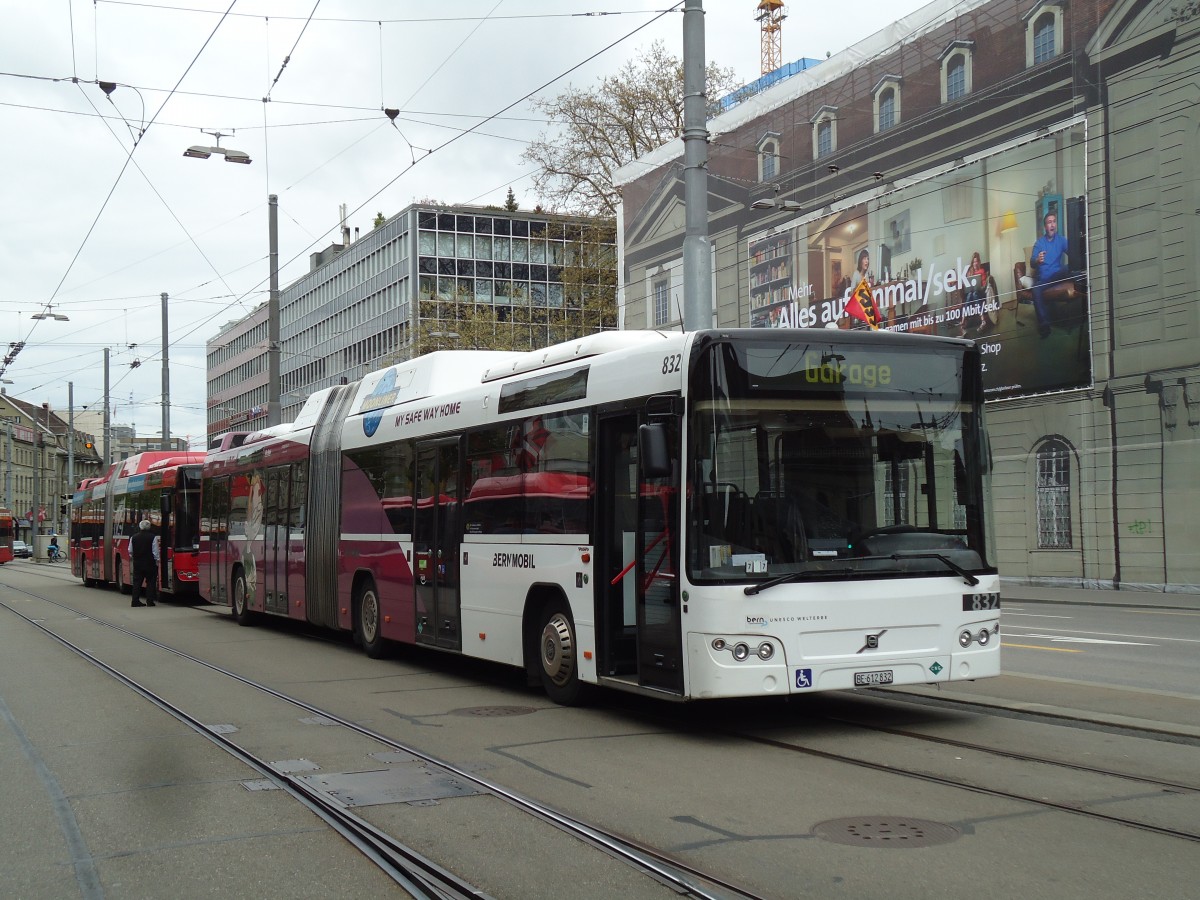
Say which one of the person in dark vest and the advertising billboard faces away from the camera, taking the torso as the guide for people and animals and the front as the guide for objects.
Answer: the person in dark vest

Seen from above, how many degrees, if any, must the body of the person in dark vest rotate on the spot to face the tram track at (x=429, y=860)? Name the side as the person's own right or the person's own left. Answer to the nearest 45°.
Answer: approximately 180°

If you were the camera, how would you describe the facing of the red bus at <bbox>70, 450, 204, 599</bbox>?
facing the viewer and to the right of the viewer

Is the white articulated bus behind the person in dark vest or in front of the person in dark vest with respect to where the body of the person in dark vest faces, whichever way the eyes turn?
behind

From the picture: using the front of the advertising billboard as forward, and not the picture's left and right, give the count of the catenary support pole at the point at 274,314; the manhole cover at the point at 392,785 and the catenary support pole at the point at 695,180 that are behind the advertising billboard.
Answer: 0

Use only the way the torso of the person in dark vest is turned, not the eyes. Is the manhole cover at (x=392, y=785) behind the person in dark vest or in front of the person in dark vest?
behind

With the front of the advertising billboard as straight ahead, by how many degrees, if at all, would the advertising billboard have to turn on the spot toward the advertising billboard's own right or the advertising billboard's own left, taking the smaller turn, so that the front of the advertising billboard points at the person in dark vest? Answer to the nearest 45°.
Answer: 0° — it already faces them

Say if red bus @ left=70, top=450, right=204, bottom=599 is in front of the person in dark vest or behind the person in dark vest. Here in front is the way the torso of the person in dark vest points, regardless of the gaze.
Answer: in front

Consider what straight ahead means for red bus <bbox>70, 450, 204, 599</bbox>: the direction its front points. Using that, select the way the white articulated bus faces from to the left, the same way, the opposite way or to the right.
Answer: the same way

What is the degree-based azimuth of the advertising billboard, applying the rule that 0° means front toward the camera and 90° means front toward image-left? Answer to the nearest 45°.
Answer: approximately 45°

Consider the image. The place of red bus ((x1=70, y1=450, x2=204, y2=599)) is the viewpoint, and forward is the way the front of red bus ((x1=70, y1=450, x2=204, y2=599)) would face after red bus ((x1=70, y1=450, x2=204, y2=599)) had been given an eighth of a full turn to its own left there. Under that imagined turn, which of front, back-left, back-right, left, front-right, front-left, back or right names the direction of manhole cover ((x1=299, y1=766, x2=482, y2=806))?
right

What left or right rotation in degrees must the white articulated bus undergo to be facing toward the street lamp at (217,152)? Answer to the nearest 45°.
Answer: approximately 180°

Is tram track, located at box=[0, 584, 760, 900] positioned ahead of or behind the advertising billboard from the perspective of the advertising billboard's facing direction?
ahead

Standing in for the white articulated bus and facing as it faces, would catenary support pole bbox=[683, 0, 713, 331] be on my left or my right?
on my left

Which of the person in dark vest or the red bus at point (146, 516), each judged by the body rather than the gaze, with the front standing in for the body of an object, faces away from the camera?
the person in dark vest

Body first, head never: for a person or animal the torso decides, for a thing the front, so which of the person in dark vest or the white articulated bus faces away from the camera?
the person in dark vest

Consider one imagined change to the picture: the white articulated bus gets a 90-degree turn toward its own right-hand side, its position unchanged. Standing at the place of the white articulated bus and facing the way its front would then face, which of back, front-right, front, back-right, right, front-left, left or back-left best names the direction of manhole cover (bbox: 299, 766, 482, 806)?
front

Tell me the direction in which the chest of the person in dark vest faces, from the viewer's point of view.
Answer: away from the camera
